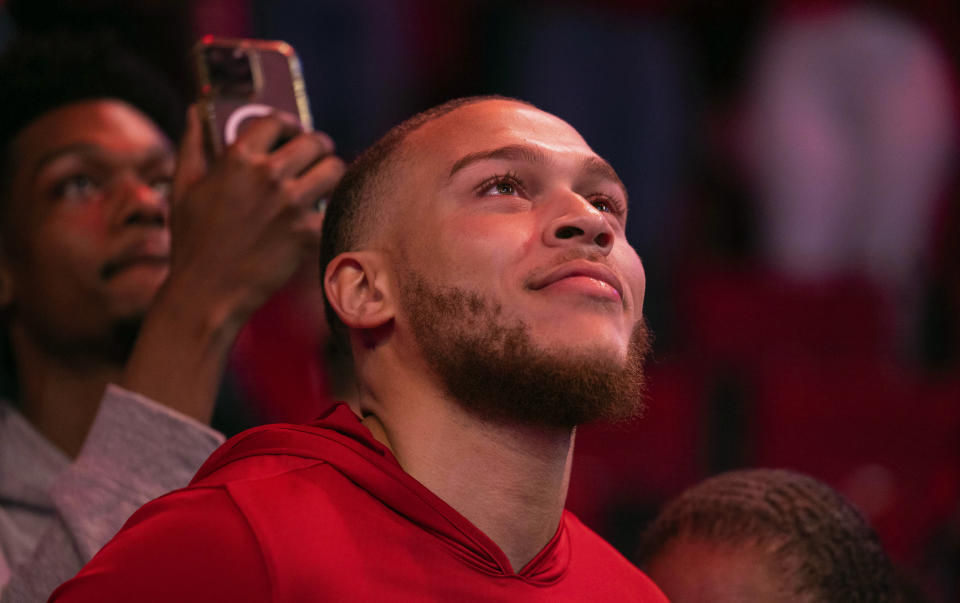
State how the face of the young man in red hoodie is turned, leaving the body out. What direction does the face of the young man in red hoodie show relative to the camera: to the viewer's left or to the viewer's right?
to the viewer's right

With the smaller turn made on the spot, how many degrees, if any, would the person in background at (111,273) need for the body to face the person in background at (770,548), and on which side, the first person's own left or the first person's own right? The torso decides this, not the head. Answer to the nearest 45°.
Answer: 0° — they already face them

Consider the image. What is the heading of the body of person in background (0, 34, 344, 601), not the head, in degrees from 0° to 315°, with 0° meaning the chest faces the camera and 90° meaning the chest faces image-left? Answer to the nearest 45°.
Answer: approximately 315°

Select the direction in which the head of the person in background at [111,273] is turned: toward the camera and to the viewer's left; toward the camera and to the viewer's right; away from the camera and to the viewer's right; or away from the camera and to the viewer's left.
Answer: toward the camera and to the viewer's right
